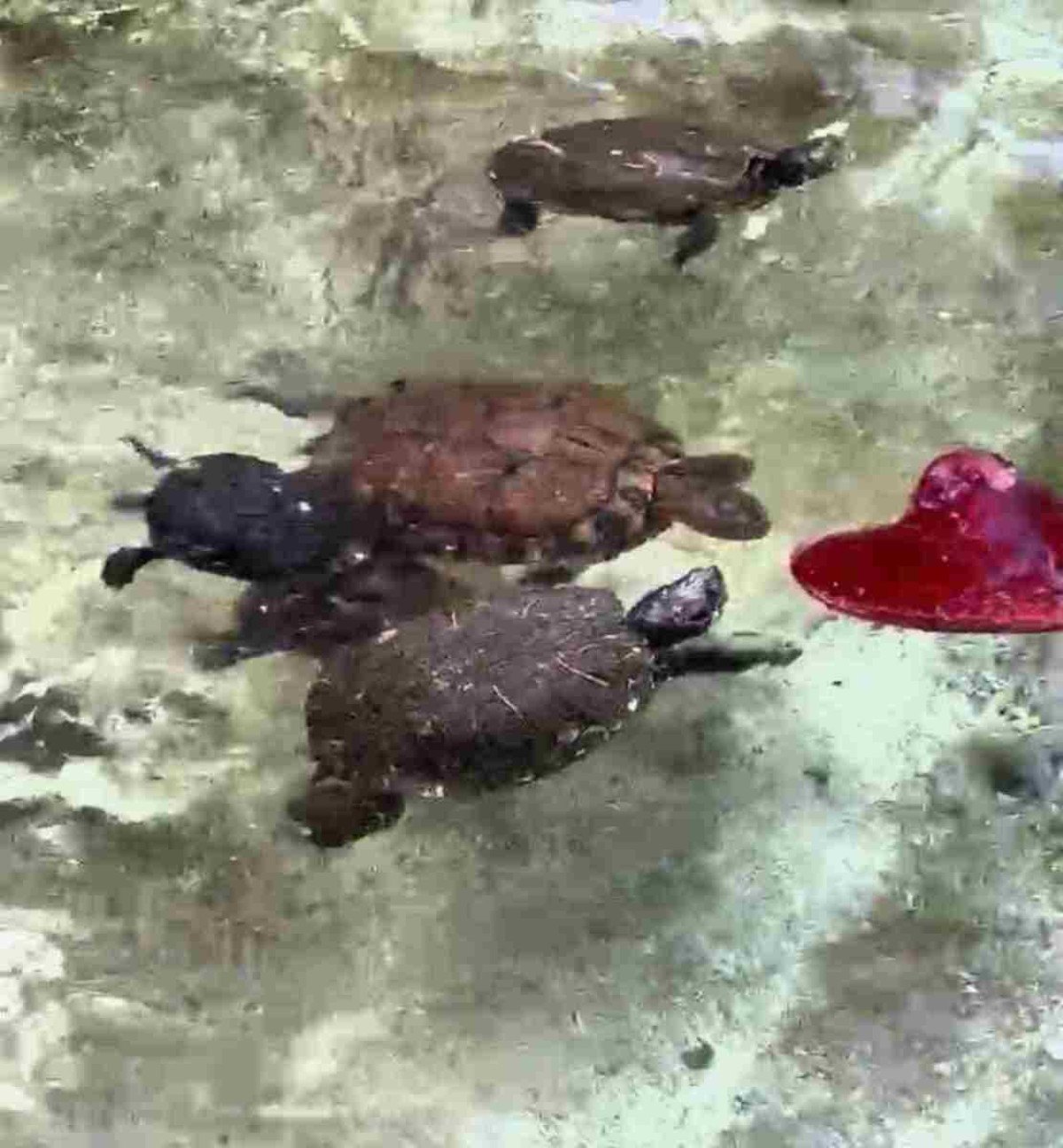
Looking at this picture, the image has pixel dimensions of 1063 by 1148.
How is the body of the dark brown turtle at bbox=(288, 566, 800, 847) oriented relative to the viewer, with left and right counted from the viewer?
facing away from the viewer and to the right of the viewer

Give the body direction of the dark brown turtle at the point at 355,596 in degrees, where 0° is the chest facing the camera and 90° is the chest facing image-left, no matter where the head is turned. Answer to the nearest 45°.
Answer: approximately 270°

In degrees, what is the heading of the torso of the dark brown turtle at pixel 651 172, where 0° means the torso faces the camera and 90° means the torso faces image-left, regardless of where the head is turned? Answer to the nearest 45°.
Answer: approximately 270°

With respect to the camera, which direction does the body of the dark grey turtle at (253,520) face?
to the viewer's right

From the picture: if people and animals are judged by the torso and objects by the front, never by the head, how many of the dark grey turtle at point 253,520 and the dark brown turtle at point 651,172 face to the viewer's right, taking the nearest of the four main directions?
2

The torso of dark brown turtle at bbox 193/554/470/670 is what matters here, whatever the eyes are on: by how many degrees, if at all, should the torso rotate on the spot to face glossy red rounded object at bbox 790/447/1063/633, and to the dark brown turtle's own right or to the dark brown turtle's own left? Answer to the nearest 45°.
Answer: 0° — it already faces it

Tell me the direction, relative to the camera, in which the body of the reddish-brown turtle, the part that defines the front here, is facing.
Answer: to the viewer's right
